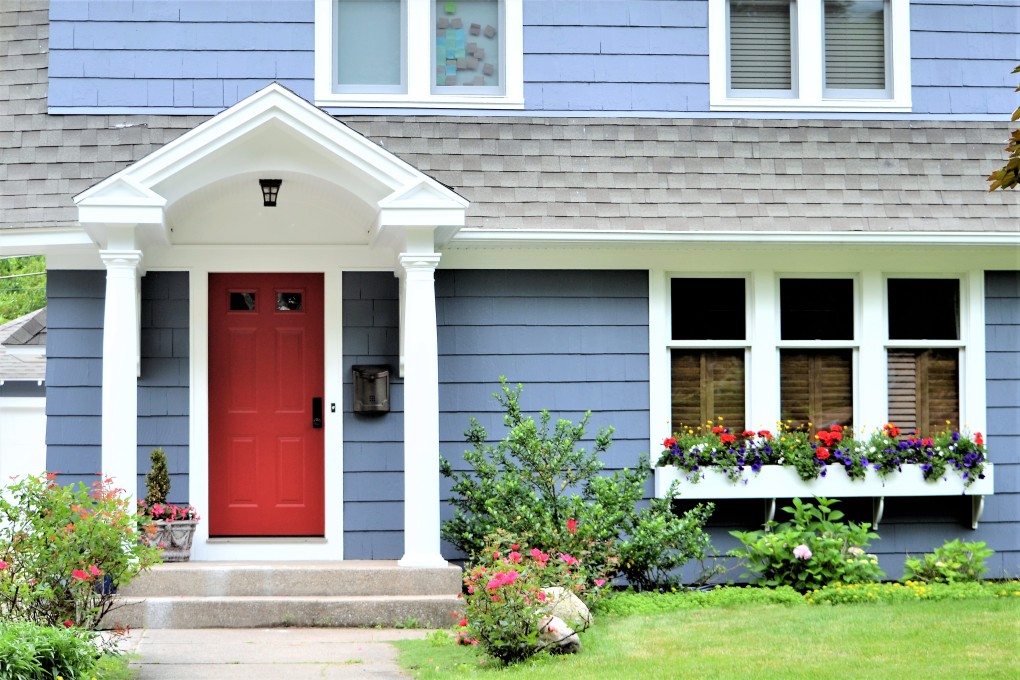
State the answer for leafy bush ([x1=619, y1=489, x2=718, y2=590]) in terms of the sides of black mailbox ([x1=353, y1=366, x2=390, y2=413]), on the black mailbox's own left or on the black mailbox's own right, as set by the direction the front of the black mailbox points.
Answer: on the black mailbox's own left

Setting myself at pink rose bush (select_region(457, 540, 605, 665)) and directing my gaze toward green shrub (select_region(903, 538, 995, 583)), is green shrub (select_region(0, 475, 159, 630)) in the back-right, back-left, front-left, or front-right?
back-left

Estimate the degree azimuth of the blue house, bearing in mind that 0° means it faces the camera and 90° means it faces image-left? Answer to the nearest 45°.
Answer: approximately 0°

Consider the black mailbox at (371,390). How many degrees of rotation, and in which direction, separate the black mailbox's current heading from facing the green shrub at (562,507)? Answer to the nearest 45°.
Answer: approximately 45° to its left

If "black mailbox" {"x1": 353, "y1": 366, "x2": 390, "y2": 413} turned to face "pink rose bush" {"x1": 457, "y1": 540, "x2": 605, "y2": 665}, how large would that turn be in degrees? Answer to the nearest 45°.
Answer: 0° — it already faces it

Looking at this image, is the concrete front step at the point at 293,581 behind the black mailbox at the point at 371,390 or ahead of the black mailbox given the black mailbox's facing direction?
ahead

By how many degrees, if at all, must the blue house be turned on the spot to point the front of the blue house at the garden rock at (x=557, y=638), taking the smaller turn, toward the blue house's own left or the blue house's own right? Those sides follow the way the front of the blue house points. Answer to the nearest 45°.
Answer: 0° — it already faces it

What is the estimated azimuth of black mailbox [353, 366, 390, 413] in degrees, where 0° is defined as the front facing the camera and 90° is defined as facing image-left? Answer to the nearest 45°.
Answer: approximately 0°

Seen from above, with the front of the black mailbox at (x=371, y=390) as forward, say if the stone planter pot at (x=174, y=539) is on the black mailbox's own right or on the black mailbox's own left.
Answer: on the black mailbox's own right

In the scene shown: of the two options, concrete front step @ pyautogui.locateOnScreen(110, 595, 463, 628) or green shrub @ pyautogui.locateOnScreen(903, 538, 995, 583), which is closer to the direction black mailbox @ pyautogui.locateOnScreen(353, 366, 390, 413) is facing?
the concrete front step

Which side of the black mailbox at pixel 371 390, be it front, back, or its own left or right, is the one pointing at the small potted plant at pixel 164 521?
right
